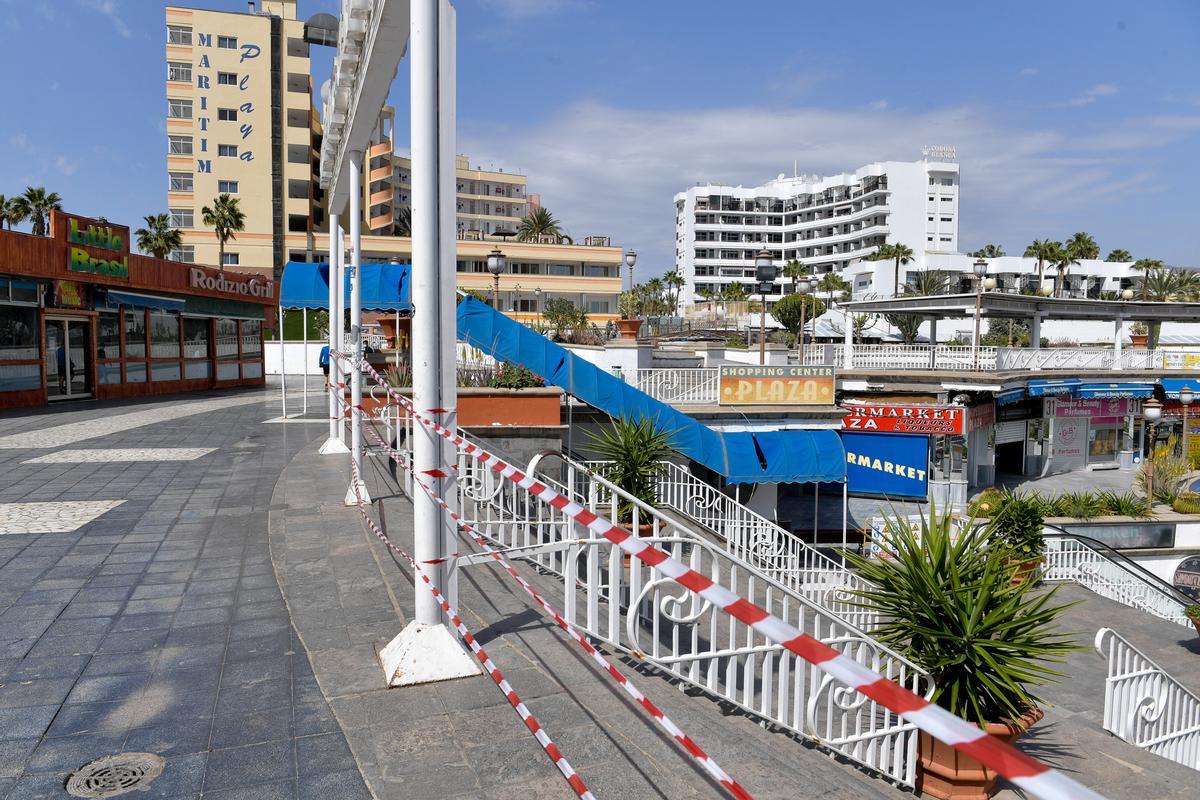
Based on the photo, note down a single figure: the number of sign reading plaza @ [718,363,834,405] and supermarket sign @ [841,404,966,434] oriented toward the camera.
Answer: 2

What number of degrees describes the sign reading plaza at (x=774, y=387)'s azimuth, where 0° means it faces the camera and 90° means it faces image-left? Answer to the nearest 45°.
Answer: approximately 0°

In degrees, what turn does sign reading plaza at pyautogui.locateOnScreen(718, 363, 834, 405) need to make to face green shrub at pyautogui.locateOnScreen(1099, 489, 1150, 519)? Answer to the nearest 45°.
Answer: approximately 90° to its left

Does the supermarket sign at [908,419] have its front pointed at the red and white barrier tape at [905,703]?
yes

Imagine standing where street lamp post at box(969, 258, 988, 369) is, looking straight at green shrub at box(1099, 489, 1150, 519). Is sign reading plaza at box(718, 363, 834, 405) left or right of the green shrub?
right

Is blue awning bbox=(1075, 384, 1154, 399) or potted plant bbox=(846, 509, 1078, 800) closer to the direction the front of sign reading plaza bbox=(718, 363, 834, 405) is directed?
the potted plant

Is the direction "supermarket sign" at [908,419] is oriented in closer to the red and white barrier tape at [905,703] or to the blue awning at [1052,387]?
the red and white barrier tape

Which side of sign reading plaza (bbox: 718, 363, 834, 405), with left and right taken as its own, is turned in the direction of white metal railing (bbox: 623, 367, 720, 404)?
right

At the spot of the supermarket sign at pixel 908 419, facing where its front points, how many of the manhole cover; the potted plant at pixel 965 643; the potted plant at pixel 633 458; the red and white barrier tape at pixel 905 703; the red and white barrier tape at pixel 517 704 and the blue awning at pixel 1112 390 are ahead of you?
5

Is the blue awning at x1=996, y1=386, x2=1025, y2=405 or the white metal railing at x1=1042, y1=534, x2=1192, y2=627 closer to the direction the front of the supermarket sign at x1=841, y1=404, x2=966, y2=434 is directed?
the white metal railing

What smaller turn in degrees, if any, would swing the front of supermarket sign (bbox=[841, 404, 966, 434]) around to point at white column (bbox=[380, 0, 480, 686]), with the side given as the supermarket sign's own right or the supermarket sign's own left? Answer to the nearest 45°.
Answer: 0° — it already faces it
